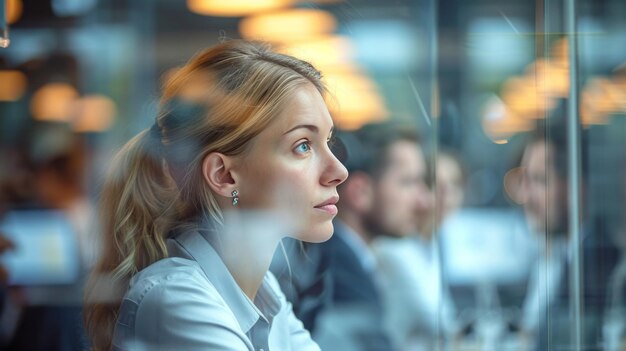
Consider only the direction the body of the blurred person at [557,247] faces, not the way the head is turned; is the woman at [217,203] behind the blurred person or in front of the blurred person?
in front

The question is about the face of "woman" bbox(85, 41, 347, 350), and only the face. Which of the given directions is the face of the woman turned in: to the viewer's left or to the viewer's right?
to the viewer's right

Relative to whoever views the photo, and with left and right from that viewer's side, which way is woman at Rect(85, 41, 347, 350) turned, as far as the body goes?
facing to the right of the viewer

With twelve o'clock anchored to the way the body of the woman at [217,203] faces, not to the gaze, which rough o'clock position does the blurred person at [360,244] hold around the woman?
The blurred person is roughly at 10 o'clock from the woman.

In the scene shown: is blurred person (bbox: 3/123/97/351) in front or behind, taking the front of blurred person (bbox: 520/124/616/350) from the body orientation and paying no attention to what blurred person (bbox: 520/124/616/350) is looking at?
in front

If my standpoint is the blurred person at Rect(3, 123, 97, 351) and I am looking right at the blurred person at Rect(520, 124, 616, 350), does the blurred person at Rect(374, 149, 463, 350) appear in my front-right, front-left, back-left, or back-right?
front-left

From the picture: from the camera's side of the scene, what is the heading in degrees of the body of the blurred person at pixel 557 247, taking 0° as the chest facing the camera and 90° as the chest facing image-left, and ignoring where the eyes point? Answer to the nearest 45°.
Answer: approximately 45°
